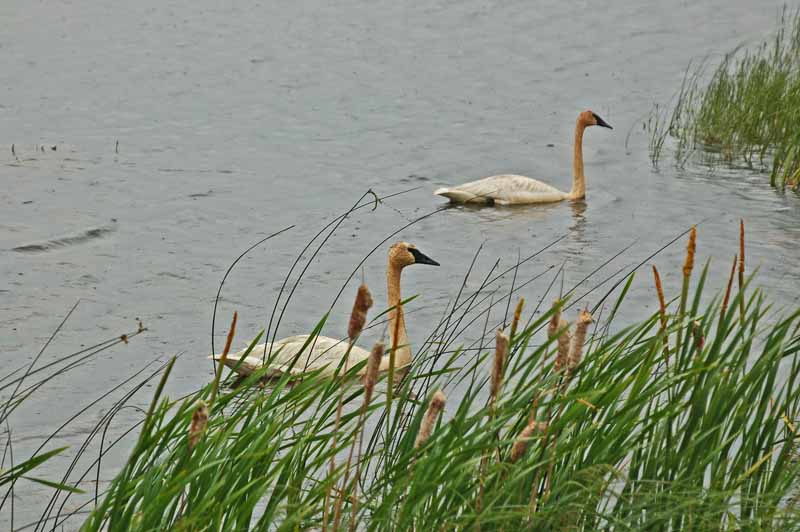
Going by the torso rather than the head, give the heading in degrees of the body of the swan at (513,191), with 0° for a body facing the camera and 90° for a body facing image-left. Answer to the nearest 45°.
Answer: approximately 270°
